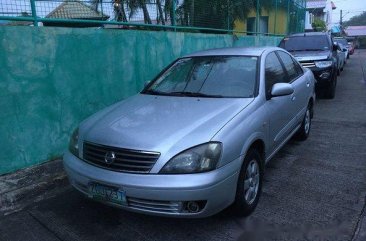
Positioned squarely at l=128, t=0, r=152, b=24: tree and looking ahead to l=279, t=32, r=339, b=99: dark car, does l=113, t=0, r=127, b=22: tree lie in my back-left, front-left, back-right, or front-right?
back-right

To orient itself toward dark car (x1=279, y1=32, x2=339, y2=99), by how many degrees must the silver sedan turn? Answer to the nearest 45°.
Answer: approximately 180°

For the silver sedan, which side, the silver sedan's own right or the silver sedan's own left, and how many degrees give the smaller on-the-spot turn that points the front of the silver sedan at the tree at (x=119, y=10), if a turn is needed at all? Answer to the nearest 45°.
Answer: approximately 135° to the silver sedan's own right

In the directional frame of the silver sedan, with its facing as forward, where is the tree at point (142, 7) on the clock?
The tree is roughly at 4 o'clock from the silver sedan.

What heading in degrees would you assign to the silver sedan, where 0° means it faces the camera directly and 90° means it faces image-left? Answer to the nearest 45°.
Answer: approximately 45°
